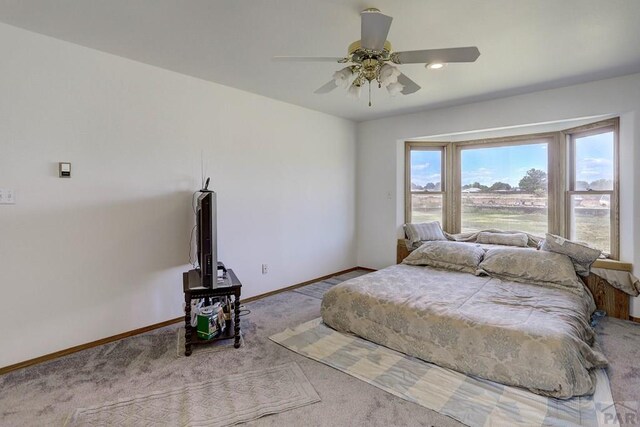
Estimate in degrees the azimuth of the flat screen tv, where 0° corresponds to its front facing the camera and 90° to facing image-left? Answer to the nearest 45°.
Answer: approximately 270°

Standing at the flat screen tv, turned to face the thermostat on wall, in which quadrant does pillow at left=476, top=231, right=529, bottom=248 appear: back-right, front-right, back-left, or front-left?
back-right

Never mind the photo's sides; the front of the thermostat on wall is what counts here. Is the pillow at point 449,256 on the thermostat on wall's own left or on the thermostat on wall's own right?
on the thermostat on wall's own left

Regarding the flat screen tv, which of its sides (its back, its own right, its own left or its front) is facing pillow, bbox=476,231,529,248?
front

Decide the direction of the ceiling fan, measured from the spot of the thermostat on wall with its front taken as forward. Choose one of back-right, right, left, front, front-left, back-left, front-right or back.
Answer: front-left

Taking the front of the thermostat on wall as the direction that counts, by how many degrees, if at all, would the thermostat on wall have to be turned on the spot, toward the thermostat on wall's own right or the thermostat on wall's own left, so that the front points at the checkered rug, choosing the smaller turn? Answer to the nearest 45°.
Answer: approximately 45° to the thermostat on wall's own left

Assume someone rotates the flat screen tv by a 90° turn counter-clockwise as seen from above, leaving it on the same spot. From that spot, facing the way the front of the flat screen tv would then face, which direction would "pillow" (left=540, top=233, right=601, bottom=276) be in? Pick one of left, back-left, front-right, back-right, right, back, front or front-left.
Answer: right

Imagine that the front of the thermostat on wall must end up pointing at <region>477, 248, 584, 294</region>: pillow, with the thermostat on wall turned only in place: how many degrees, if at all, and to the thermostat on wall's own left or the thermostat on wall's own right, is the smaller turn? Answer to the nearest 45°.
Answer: approximately 45° to the thermostat on wall's own left

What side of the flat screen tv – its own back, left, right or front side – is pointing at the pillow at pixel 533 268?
front

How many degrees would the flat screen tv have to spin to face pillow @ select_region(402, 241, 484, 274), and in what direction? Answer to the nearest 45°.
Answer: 0° — it already faces it
